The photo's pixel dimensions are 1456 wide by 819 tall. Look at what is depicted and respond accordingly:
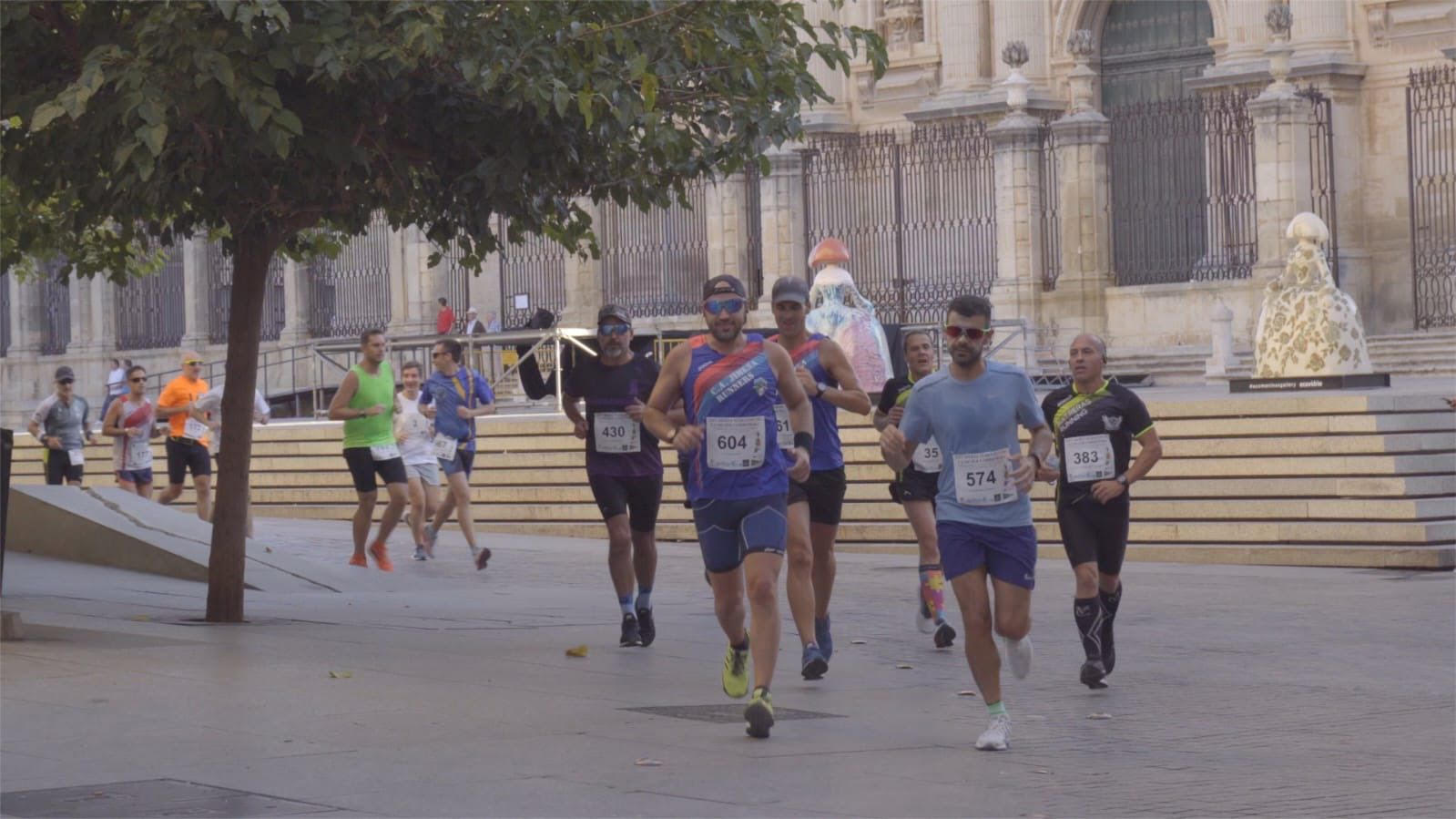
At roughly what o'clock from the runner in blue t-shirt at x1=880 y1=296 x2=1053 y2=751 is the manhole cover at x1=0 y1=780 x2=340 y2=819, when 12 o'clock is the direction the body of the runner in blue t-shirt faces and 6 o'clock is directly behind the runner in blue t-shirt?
The manhole cover is roughly at 2 o'clock from the runner in blue t-shirt.

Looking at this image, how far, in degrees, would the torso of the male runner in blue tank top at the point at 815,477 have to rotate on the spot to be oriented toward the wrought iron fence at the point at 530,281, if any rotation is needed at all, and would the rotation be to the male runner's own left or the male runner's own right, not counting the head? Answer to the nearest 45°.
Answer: approximately 180°

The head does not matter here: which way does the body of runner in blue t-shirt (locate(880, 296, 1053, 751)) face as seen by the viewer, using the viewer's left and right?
facing the viewer

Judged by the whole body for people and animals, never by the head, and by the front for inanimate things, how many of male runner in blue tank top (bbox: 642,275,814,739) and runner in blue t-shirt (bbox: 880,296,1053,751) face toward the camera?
2

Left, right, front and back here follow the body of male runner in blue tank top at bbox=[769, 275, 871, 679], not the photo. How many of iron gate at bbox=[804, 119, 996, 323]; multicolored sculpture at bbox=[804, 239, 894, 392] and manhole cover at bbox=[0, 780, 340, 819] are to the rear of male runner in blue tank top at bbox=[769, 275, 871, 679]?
2

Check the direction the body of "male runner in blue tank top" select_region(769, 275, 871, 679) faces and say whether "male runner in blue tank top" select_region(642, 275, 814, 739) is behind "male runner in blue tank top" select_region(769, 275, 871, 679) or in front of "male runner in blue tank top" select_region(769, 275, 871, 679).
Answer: in front

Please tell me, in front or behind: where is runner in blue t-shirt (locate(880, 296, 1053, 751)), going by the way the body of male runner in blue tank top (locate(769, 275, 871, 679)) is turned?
in front

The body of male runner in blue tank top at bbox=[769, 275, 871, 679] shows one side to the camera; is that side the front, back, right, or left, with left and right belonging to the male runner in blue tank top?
front

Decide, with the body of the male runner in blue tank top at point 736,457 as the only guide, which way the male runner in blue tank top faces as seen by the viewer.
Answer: toward the camera
